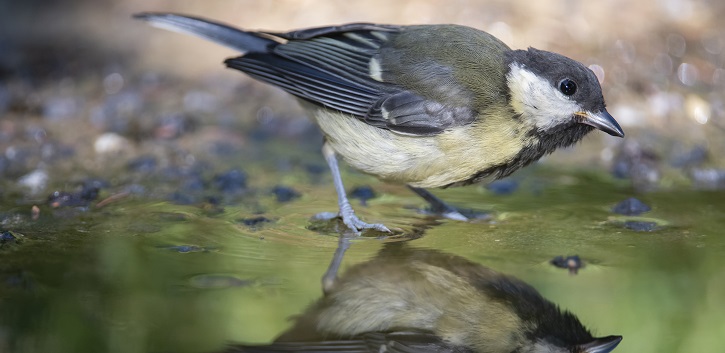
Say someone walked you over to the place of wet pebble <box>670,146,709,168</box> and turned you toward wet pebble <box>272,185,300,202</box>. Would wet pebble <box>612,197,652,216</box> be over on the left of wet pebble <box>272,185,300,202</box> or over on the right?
left

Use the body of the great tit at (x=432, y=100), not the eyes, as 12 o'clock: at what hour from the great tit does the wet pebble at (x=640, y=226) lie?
The wet pebble is roughly at 12 o'clock from the great tit.

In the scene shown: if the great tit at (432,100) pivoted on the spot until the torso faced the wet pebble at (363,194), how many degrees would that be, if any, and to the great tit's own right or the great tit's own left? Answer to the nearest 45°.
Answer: approximately 90° to the great tit's own left

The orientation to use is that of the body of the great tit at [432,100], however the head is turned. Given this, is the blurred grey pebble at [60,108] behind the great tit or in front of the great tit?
behind

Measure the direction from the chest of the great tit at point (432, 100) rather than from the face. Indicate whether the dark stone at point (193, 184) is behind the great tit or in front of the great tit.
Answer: behind

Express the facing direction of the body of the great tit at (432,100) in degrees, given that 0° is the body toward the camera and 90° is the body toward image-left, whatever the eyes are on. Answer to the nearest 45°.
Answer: approximately 270°

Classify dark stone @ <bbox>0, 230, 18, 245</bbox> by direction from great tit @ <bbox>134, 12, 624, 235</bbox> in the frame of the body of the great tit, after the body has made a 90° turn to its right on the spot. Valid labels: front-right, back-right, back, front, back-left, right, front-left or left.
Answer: right

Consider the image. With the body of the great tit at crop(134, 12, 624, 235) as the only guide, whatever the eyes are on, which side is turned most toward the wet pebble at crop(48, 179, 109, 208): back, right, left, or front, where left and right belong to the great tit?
back

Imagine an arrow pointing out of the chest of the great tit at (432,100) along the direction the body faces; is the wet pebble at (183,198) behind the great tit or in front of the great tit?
behind

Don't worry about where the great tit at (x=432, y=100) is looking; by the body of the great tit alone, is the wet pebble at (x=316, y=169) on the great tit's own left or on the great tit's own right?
on the great tit's own left
